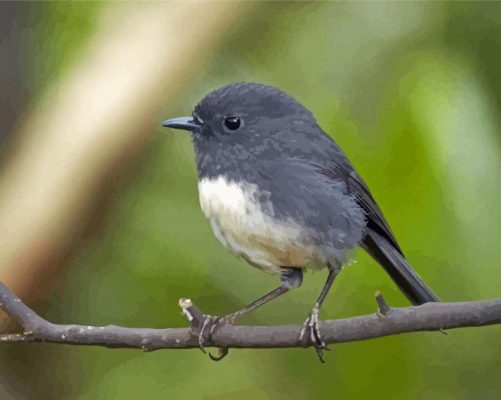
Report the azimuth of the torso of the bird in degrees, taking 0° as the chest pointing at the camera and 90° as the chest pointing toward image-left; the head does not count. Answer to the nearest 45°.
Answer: approximately 90°
